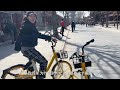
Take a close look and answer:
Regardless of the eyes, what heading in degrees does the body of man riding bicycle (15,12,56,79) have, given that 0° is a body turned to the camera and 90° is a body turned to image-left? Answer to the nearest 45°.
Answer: approximately 270°
